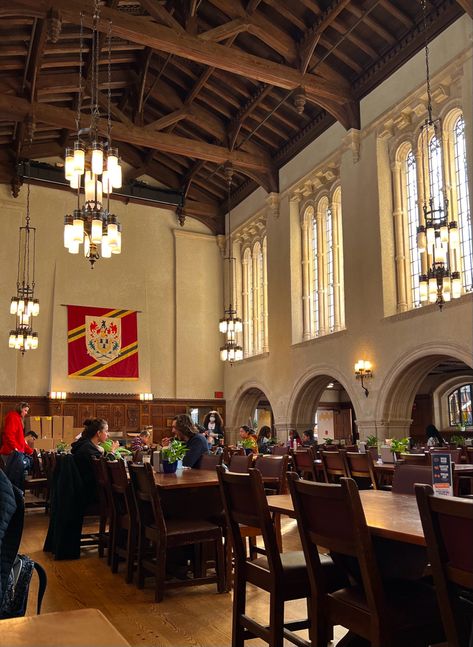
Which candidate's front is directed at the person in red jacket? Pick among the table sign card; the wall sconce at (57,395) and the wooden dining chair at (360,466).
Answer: the wall sconce

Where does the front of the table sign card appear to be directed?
toward the camera

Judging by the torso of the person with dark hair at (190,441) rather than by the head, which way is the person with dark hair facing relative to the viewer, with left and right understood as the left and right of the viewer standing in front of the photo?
facing to the left of the viewer

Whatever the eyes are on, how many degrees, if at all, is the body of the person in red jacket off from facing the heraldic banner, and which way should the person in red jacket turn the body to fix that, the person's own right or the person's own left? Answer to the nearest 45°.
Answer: approximately 90° to the person's own left

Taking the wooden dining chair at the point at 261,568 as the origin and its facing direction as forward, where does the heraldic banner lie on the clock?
The heraldic banner is roughly at 10 o'clock from the wooden dining chair.

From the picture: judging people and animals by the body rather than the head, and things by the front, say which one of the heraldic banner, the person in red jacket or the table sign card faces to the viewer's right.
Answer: the person in red jacket

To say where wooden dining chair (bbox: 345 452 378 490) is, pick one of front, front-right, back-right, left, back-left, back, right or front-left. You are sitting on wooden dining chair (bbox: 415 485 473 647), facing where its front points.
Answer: front-left

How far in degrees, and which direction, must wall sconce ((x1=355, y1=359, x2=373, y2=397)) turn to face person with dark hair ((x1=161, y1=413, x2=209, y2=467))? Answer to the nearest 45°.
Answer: approximately 45° to its left

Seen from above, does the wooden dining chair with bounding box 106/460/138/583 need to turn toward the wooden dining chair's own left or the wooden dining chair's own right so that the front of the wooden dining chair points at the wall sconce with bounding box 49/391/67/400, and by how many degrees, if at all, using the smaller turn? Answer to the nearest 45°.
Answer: approximately 45° to the wooden dining chair's own left

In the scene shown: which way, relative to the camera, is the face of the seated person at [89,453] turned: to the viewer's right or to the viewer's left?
to the viewer's right

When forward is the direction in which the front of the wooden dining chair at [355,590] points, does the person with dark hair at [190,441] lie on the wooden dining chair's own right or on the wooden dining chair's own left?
on the wooden dining chair's own left

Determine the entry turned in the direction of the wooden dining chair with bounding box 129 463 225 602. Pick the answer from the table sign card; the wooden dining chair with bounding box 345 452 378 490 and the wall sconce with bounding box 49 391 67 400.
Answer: the wall sconce

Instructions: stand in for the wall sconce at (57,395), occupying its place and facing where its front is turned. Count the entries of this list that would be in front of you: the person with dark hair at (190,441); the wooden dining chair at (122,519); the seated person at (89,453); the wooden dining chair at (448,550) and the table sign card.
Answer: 5

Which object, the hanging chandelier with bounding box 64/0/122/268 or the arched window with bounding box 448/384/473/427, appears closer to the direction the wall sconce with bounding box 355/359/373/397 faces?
the hanging chandelier

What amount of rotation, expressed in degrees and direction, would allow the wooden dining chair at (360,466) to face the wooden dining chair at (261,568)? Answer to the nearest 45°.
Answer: approximately 135° to its right

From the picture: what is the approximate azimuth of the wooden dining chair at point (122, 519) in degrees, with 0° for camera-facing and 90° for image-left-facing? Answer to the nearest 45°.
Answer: approximately 225°

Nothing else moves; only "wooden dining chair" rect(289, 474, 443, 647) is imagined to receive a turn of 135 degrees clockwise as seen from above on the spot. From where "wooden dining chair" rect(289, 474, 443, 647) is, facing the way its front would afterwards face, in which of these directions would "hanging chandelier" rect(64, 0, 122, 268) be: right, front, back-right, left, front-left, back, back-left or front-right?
back-right

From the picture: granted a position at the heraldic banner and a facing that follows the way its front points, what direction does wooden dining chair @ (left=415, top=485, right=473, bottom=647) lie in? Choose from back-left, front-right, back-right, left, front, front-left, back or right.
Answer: front
